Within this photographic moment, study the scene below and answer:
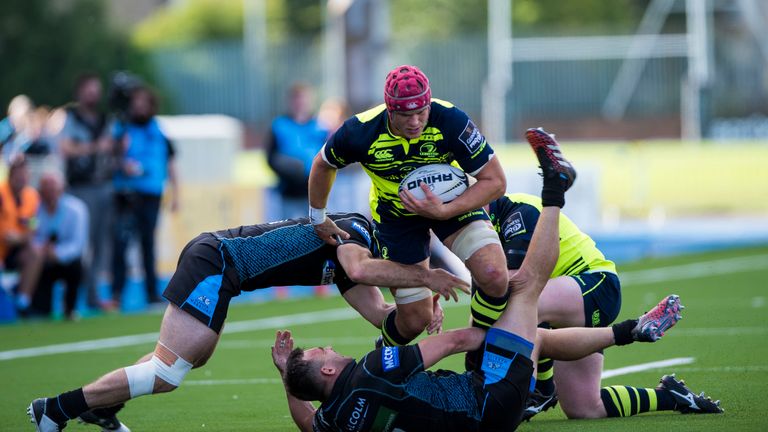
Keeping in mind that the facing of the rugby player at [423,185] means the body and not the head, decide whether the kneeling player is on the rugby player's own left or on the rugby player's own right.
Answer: on the rugby player's own left

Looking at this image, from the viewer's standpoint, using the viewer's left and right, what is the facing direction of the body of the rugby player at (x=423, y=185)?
facing the viewer

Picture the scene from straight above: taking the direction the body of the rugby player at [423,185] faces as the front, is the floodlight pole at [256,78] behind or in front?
behind

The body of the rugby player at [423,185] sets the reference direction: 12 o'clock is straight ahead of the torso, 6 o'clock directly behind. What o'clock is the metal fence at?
The metal fence is roughly at 6 o'clock from the rugby player.

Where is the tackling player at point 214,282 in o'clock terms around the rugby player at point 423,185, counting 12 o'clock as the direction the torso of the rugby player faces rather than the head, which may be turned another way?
The tackling player is roughly at 3 o'clock from the rugby player.

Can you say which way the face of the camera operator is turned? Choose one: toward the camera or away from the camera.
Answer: toward the camera
